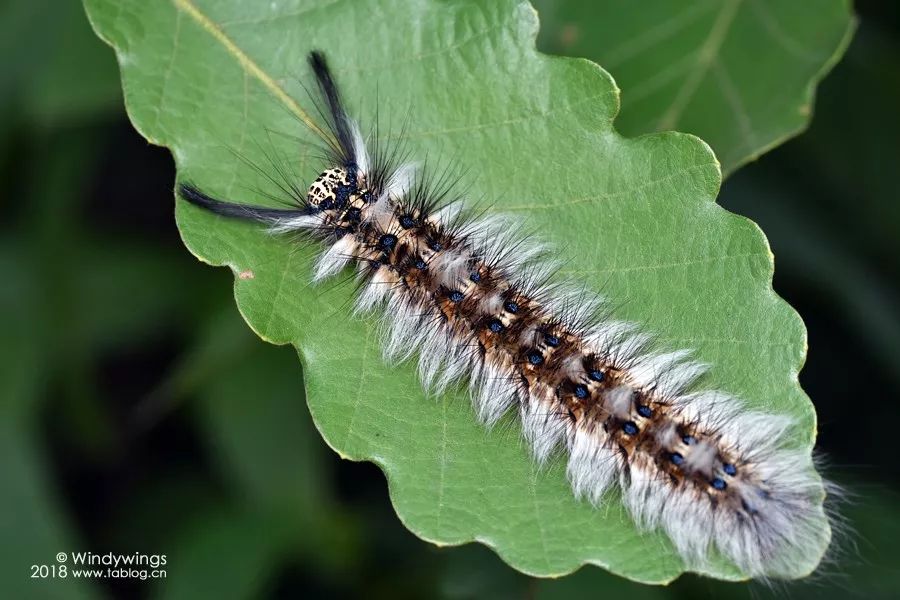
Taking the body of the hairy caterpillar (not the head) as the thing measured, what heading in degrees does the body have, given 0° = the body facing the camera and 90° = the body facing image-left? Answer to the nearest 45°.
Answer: approximately 135°

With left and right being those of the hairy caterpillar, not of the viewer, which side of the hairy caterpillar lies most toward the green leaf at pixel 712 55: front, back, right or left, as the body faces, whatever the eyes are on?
right
